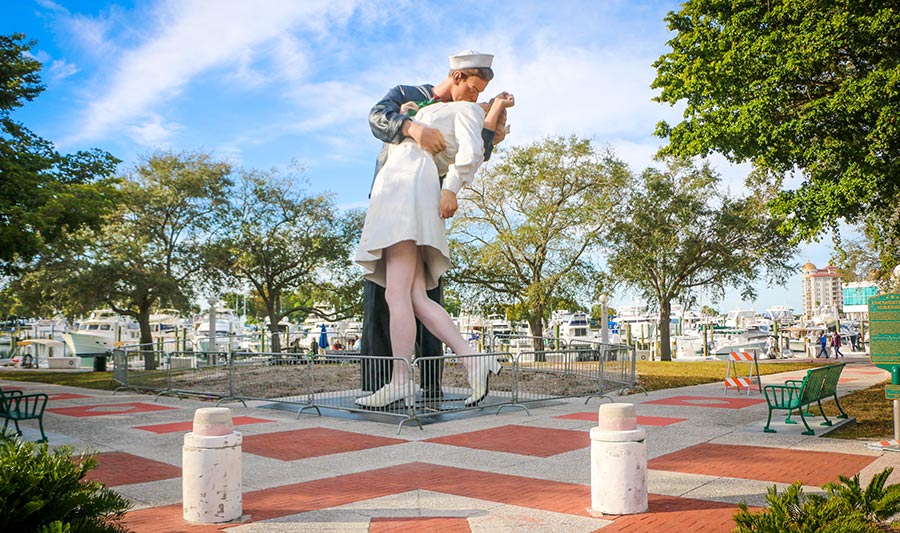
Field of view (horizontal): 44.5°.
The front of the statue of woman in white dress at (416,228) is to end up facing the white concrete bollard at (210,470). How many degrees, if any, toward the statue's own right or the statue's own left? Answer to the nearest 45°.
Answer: approximately 90° to the statue's own left

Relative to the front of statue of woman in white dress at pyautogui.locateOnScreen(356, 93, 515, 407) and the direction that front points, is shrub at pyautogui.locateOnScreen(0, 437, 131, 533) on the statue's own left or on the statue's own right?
on the statue's own left

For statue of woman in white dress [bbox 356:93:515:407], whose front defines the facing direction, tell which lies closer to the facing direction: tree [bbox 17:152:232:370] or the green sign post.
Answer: the tree

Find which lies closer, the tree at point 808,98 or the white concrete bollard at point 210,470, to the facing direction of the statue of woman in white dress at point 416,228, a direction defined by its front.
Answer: the white concrete bollard
